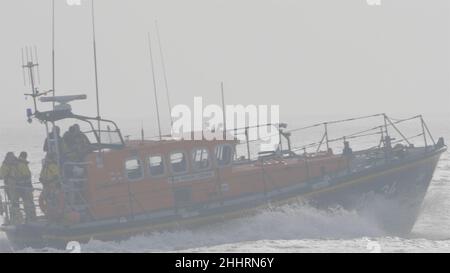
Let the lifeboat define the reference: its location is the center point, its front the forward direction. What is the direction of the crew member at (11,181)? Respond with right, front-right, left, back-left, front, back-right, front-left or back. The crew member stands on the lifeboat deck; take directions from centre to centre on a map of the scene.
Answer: back

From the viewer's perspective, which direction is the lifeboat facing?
to the viewer's right
